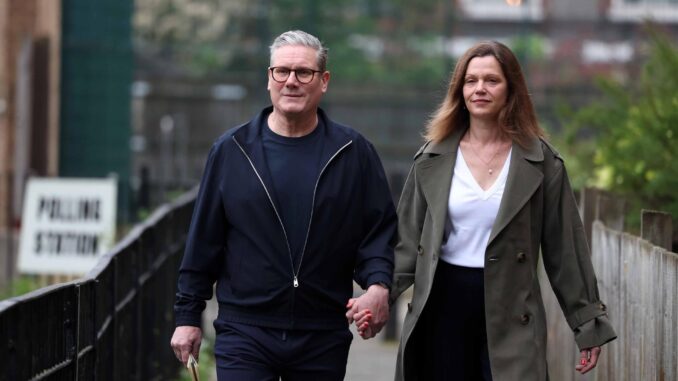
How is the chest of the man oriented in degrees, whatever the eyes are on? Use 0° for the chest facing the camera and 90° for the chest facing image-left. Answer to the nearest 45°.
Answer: approximately 0°

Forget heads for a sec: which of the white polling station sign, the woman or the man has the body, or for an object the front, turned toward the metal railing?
the white polling station sign

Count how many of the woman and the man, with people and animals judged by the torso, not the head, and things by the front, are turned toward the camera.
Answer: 2

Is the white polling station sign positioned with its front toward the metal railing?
yes

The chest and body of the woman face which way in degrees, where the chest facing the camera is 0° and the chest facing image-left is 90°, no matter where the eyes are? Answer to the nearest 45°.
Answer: approximately 0°

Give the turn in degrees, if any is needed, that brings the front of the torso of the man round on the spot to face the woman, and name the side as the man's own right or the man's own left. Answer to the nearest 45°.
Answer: approximately 90° to the man's own left
